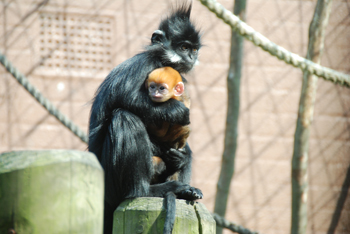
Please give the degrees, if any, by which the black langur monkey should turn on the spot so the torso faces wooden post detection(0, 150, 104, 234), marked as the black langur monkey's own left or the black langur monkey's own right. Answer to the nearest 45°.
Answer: approximately 90° to the black langur monkey's own right
